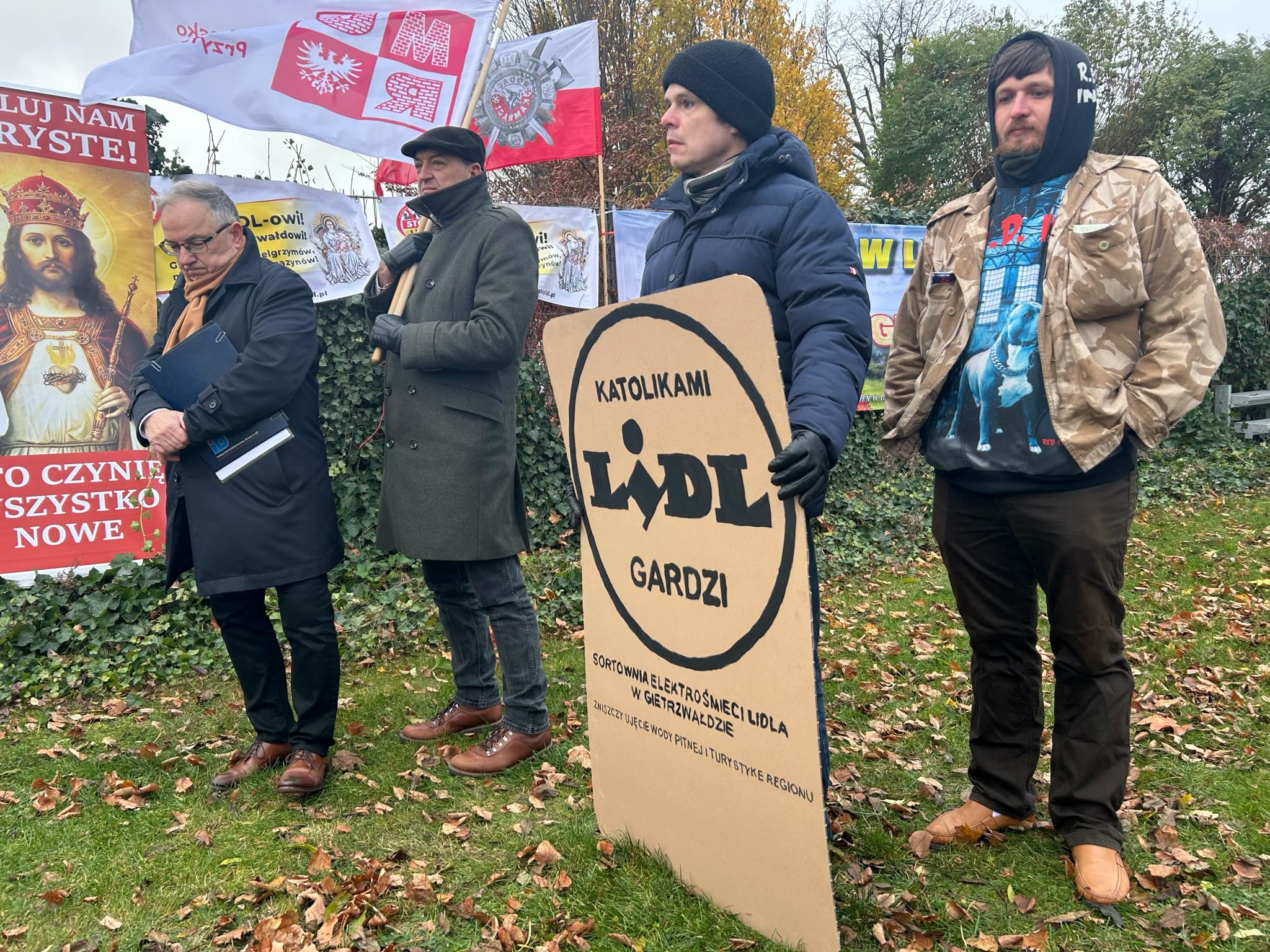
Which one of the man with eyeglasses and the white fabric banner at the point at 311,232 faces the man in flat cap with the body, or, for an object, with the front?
the white fabric banner

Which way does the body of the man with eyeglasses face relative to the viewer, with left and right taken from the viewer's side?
facing the viewer and to the left of the viewer

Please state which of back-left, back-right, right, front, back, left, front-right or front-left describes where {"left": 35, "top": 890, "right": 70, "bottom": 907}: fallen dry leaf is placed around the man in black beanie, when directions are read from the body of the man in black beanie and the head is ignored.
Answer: front-right

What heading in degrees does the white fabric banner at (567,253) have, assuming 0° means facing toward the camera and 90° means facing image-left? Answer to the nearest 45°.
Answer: approximately 0°

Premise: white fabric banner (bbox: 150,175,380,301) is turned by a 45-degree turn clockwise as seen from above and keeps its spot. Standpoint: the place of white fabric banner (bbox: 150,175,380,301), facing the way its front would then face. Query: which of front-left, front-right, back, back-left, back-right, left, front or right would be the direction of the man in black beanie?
front-left

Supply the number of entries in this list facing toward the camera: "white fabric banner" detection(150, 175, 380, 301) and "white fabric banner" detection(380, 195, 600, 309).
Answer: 2

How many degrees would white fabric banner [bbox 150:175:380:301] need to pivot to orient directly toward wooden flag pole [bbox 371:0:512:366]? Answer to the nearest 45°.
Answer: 0° — it already faces it
